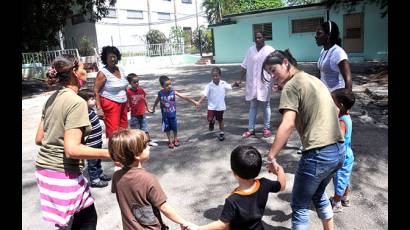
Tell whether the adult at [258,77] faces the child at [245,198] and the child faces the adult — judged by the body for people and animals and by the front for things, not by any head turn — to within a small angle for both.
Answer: yes

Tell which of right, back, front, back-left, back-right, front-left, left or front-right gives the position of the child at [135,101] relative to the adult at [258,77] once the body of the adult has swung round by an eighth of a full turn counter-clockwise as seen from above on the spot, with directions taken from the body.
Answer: back-right

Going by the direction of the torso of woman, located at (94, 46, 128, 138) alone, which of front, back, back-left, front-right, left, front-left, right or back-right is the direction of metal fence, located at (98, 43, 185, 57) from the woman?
back-left

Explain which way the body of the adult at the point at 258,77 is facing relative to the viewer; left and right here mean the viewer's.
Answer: facing the viewer

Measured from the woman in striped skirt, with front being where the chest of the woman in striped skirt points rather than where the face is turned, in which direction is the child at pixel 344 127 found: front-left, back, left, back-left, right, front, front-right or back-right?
front-right

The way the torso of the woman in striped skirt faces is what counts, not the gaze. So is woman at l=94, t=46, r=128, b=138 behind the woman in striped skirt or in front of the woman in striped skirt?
in front

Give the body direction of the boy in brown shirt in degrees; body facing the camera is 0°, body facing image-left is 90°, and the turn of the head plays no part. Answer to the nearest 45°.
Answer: approximately 225°

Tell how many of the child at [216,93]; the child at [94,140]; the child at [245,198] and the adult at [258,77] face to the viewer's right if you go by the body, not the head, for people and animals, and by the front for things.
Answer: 1

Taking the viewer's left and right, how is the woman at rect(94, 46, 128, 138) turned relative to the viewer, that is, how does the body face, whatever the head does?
facing the viewer and to the right of the viewer

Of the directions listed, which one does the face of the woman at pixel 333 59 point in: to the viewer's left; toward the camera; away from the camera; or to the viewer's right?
to the viewer's left

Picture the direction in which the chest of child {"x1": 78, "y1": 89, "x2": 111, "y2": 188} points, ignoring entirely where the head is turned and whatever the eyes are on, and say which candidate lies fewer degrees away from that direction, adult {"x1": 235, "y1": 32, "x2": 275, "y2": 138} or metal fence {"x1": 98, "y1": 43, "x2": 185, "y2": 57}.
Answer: the adult

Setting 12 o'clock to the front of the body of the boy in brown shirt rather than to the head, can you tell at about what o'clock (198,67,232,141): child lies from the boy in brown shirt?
The child is roughly at 11 o'clock from the boy in brown shirt.

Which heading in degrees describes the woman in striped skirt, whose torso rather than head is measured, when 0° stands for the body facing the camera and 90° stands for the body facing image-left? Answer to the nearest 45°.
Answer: approximately 225°

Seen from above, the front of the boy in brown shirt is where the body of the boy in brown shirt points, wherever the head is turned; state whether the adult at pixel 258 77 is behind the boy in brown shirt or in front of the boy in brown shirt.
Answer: in front

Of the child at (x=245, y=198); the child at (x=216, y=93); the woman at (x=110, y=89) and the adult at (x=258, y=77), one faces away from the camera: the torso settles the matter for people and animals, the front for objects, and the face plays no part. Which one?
the child at (x=245, y=198)

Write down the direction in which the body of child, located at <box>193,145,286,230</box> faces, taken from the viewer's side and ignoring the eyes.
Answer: away from the camera

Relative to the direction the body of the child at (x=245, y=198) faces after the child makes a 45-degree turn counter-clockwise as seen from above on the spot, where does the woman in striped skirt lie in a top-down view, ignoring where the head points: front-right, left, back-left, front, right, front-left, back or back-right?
front-left

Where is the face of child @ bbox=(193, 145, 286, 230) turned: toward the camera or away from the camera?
away from the camera
